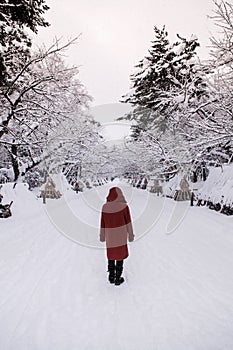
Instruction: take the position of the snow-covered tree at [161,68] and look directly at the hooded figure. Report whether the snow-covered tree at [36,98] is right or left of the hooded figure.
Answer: right

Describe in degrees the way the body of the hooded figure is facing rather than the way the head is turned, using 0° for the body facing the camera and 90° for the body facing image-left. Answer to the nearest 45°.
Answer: approximately 180°

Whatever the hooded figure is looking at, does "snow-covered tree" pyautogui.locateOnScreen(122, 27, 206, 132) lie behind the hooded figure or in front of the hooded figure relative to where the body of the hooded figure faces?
in front

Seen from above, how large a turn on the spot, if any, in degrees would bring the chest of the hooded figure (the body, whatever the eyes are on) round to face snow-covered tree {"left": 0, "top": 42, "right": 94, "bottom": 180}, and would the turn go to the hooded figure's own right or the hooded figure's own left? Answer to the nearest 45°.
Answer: approximately 45° to the hooded figure's own left
